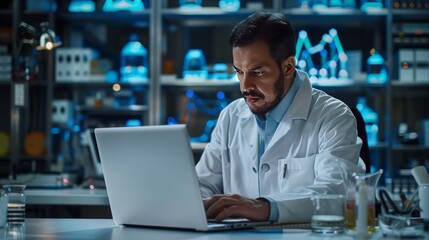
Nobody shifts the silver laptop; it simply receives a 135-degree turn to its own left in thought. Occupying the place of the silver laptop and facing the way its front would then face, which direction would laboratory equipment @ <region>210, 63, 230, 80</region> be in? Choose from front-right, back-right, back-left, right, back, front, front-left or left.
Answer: right

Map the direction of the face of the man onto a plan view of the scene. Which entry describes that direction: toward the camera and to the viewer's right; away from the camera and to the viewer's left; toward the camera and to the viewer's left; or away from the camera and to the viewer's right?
toward the camera and to the viewer's left

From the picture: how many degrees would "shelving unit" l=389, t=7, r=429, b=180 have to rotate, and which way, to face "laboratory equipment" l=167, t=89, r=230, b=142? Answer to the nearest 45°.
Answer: approximately 90° to its right

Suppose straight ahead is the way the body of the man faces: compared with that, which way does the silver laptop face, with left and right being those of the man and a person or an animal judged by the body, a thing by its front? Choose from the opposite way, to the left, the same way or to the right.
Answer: the opposite way

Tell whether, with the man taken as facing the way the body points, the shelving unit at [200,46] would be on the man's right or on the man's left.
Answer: on the man's right

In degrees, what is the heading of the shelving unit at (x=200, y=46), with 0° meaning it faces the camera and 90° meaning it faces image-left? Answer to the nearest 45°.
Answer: approximately 0°

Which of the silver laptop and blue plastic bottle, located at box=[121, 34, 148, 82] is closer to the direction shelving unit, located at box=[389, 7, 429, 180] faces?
the silver laptop

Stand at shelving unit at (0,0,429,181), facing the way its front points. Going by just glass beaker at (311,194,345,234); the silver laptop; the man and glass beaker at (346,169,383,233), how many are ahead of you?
4

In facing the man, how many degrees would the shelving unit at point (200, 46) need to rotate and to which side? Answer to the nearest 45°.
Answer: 0° — it already faces them

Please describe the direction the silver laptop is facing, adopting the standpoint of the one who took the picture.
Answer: facing away from the viewer and to the right of the viewer

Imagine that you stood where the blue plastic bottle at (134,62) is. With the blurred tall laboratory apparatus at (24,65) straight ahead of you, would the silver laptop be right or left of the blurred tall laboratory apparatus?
left
